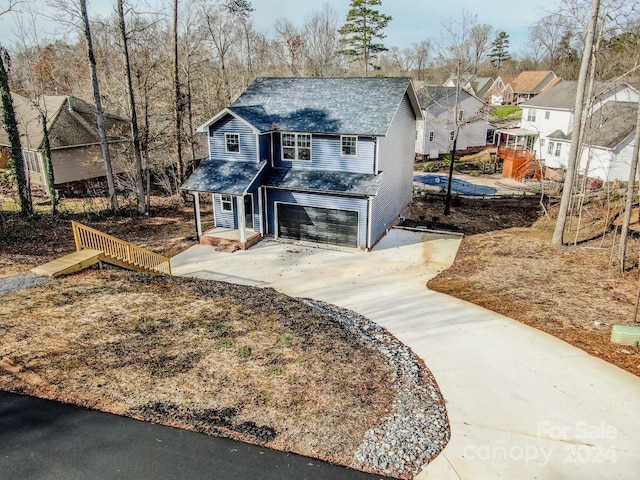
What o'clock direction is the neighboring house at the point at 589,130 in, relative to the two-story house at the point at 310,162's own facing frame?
The neighboring house is roughly at 8 o'clock from the two-story house.

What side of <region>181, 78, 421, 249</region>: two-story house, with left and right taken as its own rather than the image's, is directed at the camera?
front

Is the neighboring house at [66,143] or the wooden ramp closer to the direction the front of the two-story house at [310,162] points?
the wooden ramp

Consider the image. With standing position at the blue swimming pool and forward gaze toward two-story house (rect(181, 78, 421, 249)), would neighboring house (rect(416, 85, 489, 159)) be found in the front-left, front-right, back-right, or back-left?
back-right

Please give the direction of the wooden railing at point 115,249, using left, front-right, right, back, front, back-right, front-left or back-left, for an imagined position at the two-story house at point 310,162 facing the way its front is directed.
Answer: front-right

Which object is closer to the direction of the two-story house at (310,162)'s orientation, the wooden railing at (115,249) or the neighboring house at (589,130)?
the wooden railing

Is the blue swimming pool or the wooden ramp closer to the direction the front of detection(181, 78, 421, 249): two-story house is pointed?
the wooden ramp

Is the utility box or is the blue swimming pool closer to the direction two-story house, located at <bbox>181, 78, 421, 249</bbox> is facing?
the utility box

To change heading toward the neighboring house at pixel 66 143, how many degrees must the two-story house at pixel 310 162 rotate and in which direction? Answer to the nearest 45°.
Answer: approximately 135° to its right

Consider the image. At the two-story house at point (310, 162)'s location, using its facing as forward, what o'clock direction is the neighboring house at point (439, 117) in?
The neighboring house is roughly at 7 o'clock from the two-story house.

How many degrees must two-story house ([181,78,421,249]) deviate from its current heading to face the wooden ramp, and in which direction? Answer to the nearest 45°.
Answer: approximately 45° to its right

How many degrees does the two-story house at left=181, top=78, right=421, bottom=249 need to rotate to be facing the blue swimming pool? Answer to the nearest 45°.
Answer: approximately 135° to its left

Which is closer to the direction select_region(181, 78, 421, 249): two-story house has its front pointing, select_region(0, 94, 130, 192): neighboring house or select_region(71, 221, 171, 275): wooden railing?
the wooden railing
